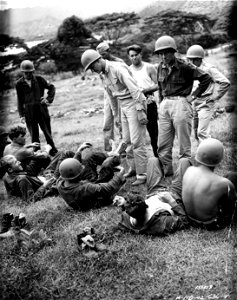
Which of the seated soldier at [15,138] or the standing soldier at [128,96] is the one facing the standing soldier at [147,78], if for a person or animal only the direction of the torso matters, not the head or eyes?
the seated soldier

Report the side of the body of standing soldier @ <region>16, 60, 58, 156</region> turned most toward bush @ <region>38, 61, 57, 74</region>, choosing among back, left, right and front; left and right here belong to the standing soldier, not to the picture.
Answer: back

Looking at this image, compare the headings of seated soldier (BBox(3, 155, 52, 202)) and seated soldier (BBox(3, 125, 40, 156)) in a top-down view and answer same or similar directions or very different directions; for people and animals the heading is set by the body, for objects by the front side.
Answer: same or similar directions

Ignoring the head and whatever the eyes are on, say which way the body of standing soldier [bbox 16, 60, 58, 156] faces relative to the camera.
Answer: toward the camera

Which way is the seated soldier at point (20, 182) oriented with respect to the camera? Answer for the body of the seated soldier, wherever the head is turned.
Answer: to the viewer's right

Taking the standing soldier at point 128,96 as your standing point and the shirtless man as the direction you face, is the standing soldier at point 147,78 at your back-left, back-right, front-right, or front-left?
back-left

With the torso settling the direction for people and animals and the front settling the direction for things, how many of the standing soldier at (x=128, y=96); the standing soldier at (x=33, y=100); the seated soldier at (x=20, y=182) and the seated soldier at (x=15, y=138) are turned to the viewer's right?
2

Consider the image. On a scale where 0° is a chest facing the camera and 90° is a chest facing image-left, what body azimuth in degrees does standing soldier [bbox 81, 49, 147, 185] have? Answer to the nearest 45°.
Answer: approximately 45°

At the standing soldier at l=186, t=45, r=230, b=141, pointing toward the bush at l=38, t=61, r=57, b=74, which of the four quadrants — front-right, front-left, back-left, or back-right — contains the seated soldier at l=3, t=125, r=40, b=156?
front-left

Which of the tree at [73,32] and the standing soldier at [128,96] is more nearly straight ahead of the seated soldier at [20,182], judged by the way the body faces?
the standing soldier

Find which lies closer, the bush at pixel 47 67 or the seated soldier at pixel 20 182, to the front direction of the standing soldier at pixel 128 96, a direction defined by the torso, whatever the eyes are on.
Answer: the seated soldier

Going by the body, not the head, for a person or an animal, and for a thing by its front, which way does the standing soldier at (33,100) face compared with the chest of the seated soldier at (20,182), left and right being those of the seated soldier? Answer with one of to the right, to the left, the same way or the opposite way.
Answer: to the right

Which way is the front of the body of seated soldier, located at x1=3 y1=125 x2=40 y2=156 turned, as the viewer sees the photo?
to the viewer's right

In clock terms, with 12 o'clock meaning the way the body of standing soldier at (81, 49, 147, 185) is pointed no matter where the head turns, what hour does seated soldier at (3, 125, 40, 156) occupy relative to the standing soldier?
The seated soldier is roughly at 2 o'clock from the standing soldier.

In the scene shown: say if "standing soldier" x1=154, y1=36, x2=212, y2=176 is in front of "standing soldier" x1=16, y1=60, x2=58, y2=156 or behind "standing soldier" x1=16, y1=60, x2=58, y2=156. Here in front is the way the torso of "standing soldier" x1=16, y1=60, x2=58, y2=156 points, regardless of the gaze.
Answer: in front

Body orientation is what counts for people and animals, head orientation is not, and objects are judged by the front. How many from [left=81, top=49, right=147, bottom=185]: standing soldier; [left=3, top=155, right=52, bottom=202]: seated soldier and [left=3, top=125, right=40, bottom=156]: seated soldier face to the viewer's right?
2

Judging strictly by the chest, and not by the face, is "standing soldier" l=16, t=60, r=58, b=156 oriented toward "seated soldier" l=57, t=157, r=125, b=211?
yes
